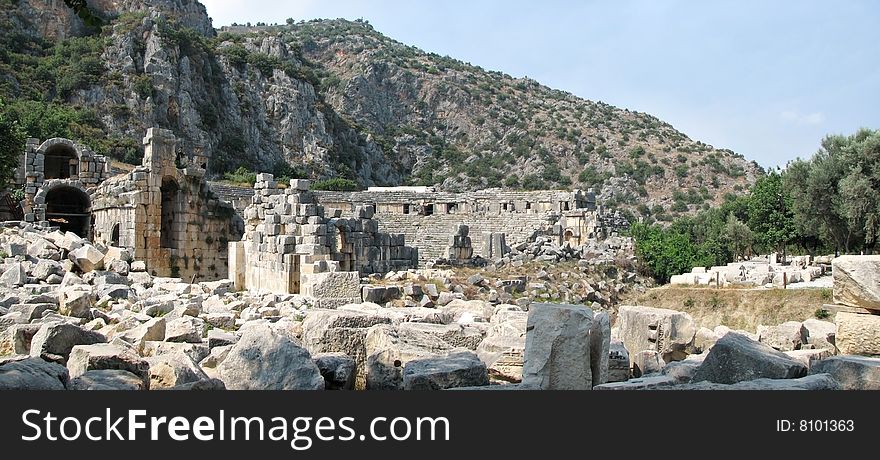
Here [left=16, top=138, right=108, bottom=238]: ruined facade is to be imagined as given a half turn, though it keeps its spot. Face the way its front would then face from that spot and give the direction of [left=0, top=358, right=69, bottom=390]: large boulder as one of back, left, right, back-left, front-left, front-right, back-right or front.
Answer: back

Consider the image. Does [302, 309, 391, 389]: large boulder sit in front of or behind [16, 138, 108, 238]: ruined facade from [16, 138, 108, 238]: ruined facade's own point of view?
in front

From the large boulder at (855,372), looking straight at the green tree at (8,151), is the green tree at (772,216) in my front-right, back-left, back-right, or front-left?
front-right

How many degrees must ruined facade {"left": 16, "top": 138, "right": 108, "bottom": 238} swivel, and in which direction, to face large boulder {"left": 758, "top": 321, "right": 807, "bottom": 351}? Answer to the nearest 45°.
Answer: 0° — it already faces it

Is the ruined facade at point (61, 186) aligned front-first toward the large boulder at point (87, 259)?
yes

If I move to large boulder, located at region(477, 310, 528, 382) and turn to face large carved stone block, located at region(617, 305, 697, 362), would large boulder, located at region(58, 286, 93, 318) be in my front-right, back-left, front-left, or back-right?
back-left

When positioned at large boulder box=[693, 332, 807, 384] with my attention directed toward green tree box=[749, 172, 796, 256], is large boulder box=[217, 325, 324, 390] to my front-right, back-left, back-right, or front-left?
back-left

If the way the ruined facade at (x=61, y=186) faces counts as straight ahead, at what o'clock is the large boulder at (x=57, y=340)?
The large boulder is roughly at 12 o'clock from the ruined facade.

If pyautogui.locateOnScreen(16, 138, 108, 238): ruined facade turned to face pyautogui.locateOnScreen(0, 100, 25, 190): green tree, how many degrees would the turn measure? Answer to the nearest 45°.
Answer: approximately 135° to its right

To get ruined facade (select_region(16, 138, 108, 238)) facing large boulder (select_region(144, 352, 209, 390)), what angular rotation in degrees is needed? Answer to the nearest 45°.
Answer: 0° — it already faces it

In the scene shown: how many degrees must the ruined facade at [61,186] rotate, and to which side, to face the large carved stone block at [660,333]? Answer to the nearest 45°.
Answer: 0° — it already faces it

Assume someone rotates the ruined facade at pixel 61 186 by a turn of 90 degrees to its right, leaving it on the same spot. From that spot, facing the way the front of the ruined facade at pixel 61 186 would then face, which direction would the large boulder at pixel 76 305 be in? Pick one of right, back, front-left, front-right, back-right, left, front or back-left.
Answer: left

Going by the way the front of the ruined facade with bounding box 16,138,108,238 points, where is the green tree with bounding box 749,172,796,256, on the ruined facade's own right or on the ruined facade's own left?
on the ruined facade's own left

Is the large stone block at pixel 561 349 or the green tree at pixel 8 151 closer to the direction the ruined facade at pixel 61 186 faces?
the large stone block

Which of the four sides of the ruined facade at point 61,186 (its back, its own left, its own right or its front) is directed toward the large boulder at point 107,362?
front

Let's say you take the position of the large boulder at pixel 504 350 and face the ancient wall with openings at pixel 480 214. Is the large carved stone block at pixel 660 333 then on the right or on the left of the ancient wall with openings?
right

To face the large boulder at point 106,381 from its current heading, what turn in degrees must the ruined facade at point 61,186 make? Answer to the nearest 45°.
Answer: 0° — it already faces it

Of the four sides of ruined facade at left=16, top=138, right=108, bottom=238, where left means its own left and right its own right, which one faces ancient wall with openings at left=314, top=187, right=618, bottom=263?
left

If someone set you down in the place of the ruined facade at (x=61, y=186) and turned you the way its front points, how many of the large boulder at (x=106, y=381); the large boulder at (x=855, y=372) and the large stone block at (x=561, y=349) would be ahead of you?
3

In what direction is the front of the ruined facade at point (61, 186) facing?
toward the camera
